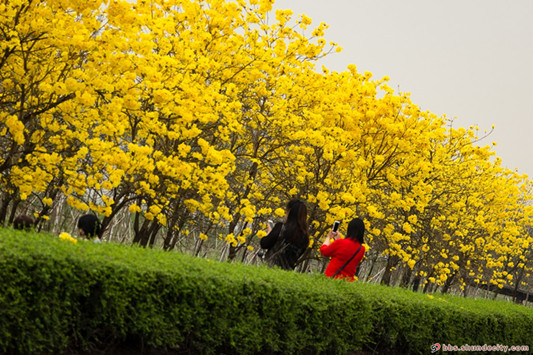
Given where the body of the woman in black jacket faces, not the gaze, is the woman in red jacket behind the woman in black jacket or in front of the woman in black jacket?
behind

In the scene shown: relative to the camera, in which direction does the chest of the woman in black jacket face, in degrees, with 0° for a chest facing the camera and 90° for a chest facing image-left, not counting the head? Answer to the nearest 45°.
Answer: approximately 135°

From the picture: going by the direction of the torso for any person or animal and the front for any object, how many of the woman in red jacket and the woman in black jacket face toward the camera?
0

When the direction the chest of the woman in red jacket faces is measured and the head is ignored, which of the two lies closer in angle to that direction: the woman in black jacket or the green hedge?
the woman in black jacket

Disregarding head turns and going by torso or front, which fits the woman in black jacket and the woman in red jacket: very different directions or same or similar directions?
same or similar directions

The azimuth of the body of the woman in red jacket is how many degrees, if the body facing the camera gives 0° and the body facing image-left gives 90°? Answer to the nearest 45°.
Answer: approximately 135°

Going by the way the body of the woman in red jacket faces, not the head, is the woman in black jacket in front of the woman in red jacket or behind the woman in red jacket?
in front
